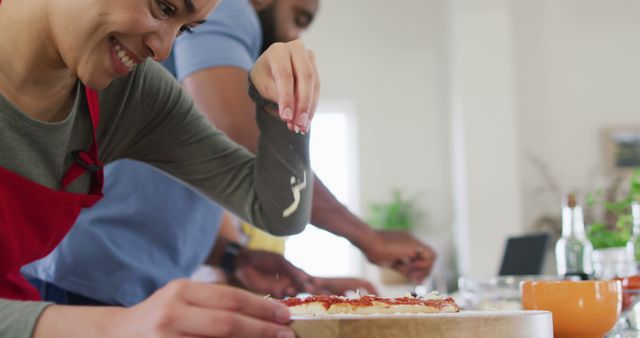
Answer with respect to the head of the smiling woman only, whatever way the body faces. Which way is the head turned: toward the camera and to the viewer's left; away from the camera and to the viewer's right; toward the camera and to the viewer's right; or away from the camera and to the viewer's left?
toward the camera and to the viewer's right

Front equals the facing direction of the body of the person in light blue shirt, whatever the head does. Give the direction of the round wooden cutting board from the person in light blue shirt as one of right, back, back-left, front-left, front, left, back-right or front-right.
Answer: right

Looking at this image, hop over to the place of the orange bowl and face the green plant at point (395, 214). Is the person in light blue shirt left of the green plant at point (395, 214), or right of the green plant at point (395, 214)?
left

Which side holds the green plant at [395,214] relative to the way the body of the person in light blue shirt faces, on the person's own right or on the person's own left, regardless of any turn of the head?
on the person's own left

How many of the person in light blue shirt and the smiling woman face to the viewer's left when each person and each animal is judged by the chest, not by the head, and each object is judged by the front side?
0

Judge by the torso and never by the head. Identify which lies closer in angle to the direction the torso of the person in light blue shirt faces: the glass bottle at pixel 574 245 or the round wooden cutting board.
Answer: the glass bottle

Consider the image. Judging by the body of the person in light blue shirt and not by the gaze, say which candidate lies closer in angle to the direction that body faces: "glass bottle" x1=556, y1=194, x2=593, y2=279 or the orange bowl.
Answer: the glass bottle

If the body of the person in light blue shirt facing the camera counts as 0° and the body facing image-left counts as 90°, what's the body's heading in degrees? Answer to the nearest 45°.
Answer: approximately 270°

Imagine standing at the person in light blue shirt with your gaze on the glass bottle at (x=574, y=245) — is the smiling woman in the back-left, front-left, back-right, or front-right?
back-right

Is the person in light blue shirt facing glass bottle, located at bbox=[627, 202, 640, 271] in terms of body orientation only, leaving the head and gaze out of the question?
yes

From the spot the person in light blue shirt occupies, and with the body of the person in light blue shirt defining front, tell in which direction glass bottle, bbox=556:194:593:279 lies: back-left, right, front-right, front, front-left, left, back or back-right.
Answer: front
